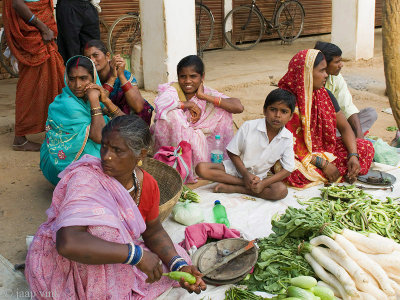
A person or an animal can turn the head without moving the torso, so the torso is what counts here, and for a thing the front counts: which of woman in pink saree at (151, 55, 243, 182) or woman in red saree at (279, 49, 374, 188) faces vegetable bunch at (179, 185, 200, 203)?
the woman in pink saree

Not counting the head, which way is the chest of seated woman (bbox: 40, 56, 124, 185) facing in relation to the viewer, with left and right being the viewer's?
facing the viewer and to the right of the viewer

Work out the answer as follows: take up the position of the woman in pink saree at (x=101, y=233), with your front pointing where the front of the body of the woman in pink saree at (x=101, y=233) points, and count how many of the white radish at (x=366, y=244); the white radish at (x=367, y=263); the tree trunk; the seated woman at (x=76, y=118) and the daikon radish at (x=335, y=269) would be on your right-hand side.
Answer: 0

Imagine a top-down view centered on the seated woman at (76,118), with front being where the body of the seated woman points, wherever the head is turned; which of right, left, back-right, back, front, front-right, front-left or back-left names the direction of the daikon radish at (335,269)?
front

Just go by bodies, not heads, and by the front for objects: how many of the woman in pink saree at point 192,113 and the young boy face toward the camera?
2

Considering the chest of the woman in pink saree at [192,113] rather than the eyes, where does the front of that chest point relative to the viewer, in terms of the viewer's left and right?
facing the viewer

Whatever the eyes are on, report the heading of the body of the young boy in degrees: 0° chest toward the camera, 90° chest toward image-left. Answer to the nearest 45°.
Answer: approximately 0°

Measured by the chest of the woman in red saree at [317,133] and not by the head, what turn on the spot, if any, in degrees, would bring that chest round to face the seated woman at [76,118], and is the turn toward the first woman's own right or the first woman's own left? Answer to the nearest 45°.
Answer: approximately 90° to the first woman's own right

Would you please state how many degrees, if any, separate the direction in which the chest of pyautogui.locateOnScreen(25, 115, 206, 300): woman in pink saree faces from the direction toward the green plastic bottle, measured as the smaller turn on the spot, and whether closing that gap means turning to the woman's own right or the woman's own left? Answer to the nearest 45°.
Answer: approximately 90° to the woman's own left

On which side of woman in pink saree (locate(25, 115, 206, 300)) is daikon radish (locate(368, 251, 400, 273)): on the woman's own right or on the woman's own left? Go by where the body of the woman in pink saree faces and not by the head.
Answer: on the woman's own left

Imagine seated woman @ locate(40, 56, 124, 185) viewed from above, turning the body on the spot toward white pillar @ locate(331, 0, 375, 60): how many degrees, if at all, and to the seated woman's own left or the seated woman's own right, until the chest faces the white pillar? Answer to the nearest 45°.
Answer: approximately 90° to the seated woman's own left

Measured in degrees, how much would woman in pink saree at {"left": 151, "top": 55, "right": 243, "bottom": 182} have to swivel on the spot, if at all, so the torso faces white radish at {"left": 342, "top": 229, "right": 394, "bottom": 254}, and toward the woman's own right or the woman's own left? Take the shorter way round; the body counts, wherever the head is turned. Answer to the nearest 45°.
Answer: approximately 45° to the woman's own left
